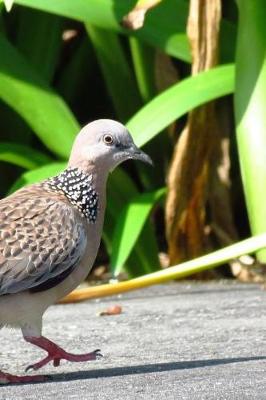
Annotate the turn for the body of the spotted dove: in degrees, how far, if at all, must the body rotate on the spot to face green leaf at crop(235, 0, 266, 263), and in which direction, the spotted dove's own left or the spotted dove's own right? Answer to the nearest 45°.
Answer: approximately 45° to the spotted dove's own left

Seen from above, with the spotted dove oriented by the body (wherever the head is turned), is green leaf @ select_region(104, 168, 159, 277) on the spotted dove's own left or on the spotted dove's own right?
on the spotted dove's own left

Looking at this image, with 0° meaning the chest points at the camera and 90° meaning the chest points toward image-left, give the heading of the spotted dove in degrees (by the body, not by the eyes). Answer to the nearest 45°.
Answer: approximately 270°

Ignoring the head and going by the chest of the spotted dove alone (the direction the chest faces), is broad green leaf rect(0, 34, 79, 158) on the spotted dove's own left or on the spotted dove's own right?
on the spotted dove's own left

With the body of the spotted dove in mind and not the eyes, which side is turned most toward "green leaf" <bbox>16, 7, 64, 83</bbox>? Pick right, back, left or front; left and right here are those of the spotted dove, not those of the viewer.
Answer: left
